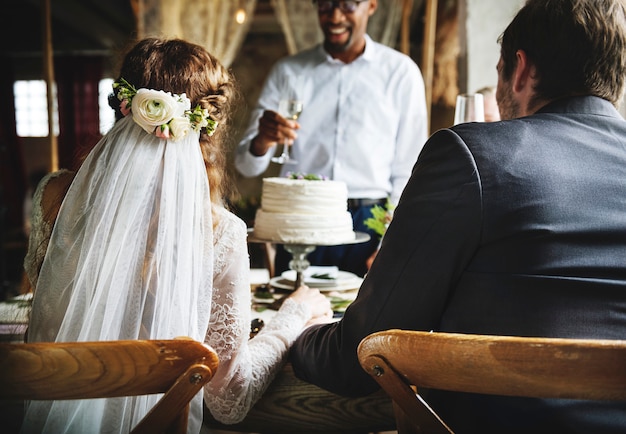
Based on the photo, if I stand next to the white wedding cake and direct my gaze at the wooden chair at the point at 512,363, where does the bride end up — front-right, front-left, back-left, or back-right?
front-right

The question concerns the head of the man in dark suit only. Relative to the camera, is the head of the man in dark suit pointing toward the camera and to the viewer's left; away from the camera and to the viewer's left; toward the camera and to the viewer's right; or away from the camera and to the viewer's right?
away from the camera and to the viewer's left

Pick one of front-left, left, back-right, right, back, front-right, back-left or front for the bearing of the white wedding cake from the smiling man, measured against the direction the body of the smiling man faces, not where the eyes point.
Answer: front

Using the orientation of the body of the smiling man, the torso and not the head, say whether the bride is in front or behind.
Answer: in front

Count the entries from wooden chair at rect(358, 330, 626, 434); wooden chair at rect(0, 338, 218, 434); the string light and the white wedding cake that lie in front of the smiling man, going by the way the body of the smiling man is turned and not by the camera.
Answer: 3

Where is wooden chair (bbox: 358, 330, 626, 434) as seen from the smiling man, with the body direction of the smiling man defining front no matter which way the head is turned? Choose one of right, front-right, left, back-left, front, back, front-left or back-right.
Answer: front

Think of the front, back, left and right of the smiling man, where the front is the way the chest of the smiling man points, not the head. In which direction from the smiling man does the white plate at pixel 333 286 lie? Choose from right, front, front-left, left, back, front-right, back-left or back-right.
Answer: front

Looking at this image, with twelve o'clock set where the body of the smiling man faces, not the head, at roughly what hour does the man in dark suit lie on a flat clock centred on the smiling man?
The man in dark suit is roughly at 12 o'clock from the smiling man.

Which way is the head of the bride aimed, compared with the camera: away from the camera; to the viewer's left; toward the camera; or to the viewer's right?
away from the camera

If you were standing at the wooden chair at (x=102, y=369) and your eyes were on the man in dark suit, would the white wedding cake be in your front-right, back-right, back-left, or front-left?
front-left

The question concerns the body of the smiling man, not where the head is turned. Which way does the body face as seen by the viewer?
toward the camera

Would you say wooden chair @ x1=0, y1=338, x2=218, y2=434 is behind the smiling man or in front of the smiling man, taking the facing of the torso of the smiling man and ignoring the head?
in front

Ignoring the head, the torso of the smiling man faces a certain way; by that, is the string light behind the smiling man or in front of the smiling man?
behind
